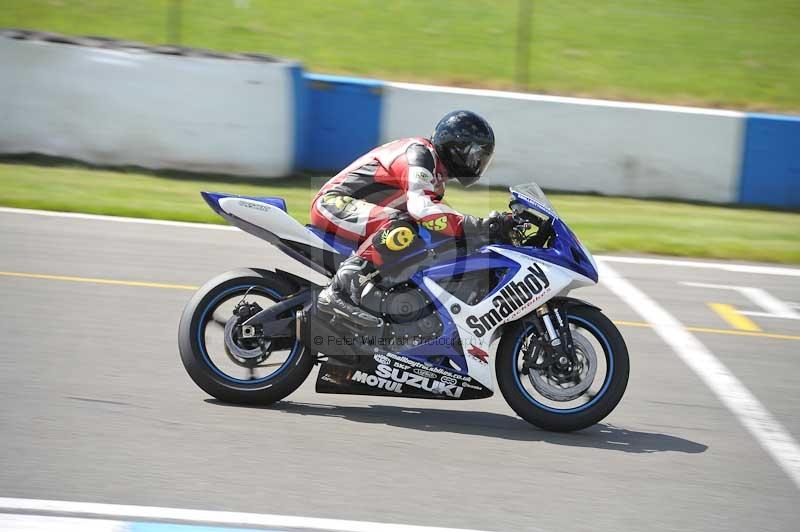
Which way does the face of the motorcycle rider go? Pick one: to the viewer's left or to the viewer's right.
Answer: to the viewer's right

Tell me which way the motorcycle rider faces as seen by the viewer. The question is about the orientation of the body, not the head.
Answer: to the viewer's right

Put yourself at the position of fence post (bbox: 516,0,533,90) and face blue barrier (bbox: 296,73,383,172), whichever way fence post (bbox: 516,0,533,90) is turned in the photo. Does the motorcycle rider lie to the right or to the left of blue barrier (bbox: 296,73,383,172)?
left

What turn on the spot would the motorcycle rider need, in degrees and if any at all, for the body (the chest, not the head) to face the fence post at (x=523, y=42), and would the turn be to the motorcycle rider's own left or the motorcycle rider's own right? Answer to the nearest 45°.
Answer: approximately 90° to the motorcycle rider's own left

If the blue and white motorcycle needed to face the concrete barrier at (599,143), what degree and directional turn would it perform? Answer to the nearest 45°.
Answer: approximately 90° to its left

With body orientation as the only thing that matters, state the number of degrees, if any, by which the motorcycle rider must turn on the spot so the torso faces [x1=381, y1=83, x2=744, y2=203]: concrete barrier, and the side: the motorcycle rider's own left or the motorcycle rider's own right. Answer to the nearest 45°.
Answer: approximately 90° to the motorcycle rider's own left

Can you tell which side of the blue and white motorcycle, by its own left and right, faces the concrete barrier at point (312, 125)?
left

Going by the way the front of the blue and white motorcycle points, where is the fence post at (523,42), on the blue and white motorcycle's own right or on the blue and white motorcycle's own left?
on the blue and white motorcycle's own left

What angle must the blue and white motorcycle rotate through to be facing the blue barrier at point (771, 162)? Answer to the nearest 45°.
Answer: approximately 45° to its left

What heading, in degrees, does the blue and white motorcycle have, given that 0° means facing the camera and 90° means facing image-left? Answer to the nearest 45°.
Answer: approximately 270°

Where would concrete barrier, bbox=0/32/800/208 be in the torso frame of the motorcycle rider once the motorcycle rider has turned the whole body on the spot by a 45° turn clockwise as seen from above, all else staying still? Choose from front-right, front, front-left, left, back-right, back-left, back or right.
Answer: back-left
